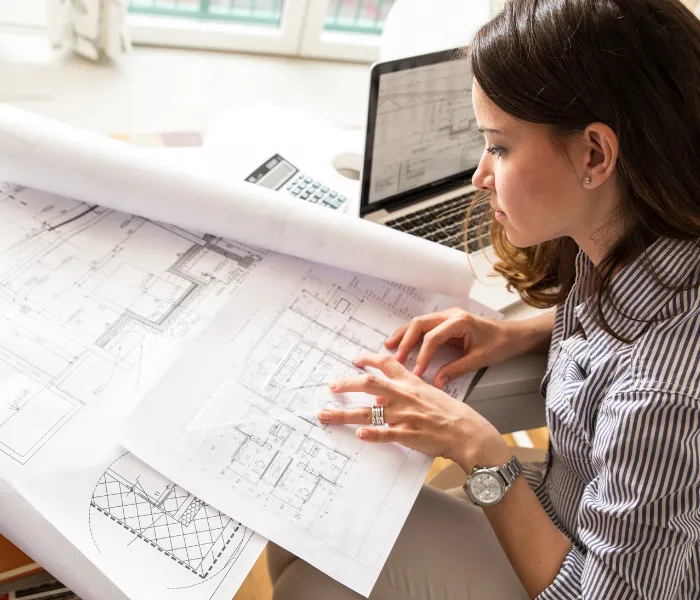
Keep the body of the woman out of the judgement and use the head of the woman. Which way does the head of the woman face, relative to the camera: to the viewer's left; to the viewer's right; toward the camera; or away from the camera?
to the viewer's left

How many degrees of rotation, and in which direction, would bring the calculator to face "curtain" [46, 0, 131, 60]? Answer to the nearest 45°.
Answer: approximately 180°

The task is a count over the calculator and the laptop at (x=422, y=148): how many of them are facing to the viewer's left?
0

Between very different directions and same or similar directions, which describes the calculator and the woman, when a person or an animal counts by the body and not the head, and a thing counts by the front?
very different directions

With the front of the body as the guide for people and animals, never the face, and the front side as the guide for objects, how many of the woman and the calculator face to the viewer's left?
1

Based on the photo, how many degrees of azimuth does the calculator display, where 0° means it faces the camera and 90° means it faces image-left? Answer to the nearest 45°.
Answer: approximately 315°

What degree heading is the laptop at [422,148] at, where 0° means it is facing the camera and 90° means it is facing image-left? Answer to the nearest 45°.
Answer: approximately 315°

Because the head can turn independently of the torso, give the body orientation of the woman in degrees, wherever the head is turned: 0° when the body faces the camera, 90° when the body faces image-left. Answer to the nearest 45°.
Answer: approximately 90°

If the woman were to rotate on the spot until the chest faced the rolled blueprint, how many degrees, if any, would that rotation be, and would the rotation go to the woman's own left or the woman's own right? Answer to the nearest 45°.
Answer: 0° — they already face it
